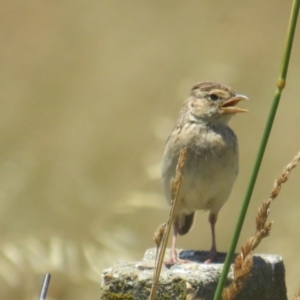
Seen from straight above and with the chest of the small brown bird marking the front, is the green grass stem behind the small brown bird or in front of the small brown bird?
in front

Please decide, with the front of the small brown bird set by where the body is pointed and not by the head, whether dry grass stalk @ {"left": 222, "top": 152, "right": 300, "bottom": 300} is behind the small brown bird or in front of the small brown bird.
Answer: in front

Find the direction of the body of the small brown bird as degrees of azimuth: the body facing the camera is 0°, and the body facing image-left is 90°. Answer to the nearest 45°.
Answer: approximately 315°
